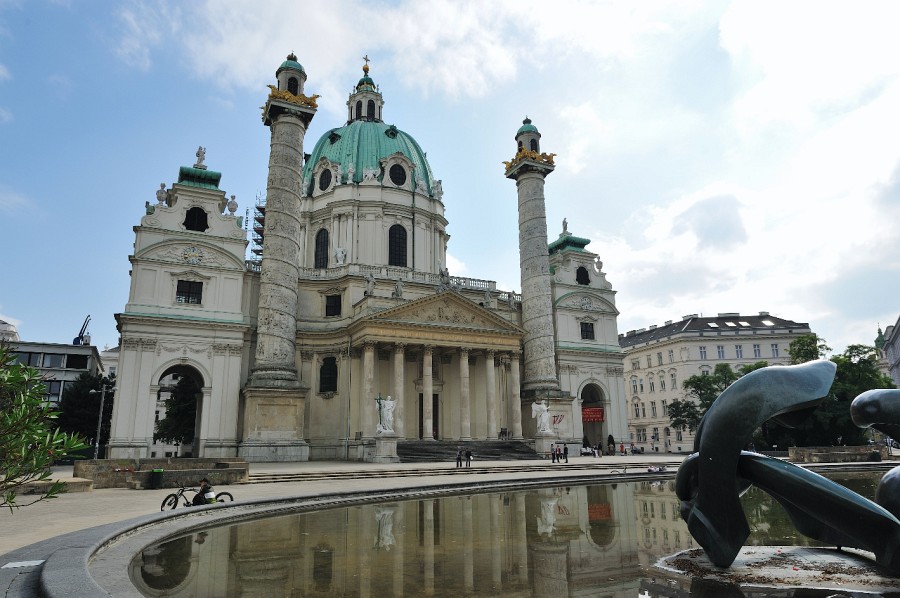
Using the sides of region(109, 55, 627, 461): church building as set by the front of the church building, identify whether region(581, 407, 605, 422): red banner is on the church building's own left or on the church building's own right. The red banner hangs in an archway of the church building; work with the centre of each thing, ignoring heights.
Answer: on the church building's own left

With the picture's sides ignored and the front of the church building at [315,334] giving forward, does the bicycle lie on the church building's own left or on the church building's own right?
on the church building's own right

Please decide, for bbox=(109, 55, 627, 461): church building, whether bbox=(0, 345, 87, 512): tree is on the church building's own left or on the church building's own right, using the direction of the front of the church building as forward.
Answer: on the church building's own right

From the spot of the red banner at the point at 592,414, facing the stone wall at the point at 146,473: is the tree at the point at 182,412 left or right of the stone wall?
right

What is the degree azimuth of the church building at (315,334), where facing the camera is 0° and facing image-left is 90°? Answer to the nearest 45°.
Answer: approximately 315°

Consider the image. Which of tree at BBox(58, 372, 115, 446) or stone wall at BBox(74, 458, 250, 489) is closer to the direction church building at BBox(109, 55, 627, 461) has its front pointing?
the stone wall

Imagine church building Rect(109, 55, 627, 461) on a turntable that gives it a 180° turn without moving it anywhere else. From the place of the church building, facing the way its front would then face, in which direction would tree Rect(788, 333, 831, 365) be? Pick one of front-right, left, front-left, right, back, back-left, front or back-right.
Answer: back-right

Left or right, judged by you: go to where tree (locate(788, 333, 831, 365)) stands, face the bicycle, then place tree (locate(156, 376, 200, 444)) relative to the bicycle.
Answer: right

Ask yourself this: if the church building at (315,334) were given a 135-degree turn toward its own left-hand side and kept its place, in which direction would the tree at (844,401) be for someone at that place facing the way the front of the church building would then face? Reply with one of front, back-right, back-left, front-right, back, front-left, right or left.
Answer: right
